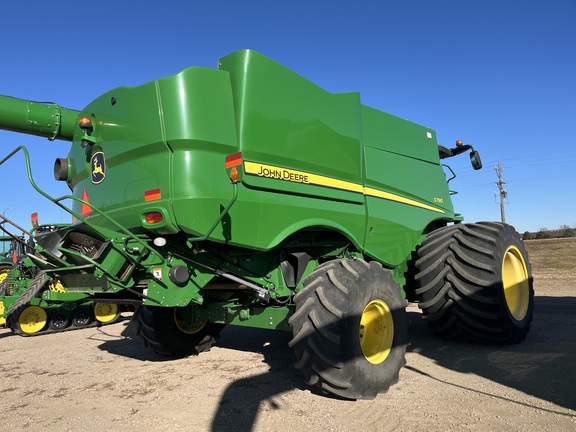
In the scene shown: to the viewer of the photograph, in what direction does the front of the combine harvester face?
facing away from the viewer and to the right of the viewer

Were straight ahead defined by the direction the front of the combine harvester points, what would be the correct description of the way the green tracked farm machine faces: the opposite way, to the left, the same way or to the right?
the same way

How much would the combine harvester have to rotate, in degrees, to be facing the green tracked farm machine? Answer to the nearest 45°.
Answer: approximately 90° to its left

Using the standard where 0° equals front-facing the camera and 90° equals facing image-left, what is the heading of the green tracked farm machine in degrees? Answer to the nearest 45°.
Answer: approximately 225°
